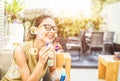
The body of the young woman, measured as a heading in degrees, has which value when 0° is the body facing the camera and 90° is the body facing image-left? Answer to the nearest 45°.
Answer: approximately 315°

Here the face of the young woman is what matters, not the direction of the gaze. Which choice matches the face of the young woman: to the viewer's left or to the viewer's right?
to the viewer's right
